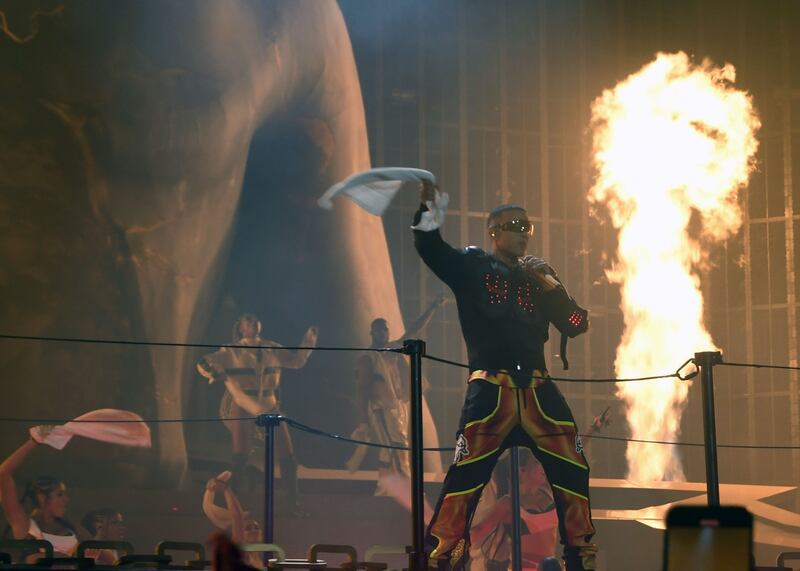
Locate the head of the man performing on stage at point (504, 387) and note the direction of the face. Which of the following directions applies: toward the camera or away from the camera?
toward the camera

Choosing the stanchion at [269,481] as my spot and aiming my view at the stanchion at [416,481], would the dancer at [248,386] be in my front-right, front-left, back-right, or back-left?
back-left

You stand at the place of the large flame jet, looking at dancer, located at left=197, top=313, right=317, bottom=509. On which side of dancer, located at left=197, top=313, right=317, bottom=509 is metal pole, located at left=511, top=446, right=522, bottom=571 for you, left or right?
left

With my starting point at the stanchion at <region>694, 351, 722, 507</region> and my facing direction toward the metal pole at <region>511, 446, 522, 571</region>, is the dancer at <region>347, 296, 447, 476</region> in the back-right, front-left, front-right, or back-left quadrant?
front-right

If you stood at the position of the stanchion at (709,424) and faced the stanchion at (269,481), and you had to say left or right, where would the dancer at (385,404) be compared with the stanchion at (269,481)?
right

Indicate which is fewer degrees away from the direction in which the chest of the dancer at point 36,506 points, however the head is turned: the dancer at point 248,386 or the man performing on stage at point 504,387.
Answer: the man performing on stage

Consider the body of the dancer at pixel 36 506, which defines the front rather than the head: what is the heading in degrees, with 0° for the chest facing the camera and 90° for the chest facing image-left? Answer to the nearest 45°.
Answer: approximately 315°

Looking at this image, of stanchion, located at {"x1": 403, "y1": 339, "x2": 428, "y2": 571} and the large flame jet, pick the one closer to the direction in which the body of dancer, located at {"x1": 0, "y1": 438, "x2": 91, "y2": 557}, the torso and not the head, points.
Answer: the stanchion

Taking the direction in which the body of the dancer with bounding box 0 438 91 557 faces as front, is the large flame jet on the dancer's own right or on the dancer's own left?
on the dancer's own left

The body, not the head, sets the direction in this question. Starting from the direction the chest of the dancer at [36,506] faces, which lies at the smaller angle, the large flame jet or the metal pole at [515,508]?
the metal pole
